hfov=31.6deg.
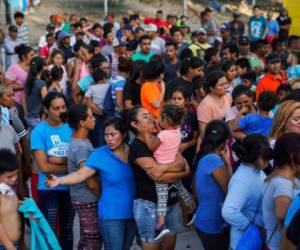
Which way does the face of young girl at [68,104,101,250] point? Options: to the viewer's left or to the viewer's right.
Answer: to the viewer's right

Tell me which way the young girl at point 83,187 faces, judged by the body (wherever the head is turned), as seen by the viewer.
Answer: to the viewer's right

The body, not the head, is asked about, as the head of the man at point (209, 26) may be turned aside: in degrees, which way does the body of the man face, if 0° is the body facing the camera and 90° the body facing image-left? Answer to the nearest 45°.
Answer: approximately 45°

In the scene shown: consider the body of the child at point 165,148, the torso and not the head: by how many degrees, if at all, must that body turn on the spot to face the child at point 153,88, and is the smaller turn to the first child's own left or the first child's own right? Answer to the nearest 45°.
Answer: approximately 45° to the first child's own right

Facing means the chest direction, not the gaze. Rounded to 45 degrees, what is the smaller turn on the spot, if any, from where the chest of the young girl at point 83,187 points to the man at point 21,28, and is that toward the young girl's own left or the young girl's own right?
approximately 90° to the young girl's own left

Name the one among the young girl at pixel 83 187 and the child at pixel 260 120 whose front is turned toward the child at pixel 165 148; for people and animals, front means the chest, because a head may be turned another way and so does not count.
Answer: the young girl

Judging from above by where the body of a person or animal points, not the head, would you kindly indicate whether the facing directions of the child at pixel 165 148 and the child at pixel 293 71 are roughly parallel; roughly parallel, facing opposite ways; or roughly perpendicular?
roughly perpendicular

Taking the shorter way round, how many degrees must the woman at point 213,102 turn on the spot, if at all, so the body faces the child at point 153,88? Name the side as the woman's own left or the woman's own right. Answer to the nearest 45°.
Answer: approximately 180°
